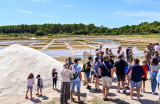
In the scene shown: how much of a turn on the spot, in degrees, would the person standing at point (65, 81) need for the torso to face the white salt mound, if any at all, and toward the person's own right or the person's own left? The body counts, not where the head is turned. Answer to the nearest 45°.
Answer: approximately 90° to the person's own left

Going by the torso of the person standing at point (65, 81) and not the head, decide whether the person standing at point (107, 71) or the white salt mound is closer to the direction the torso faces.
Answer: the person standing

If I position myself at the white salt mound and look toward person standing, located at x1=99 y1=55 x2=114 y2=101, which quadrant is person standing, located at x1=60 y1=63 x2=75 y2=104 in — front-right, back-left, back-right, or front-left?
front-right

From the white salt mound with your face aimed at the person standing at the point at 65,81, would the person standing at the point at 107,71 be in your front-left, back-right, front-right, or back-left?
front-left

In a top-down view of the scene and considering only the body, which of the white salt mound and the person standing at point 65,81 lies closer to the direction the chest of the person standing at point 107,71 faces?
the white salt mound

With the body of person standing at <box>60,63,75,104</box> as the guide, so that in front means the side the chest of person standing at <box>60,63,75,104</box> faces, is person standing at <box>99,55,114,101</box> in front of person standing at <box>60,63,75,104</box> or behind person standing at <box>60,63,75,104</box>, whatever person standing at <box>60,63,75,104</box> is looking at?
in front

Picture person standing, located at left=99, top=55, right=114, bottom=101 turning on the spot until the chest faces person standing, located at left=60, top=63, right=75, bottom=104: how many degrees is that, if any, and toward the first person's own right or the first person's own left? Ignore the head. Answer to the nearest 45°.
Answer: approximately 135° to the first person's own left

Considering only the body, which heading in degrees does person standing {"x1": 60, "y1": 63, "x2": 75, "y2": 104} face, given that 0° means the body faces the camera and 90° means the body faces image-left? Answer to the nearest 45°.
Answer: approximately 225°

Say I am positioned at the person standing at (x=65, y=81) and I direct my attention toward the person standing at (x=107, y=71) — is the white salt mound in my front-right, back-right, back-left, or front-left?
back-left

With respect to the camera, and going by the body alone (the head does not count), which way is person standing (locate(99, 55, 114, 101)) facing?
away from the camera
